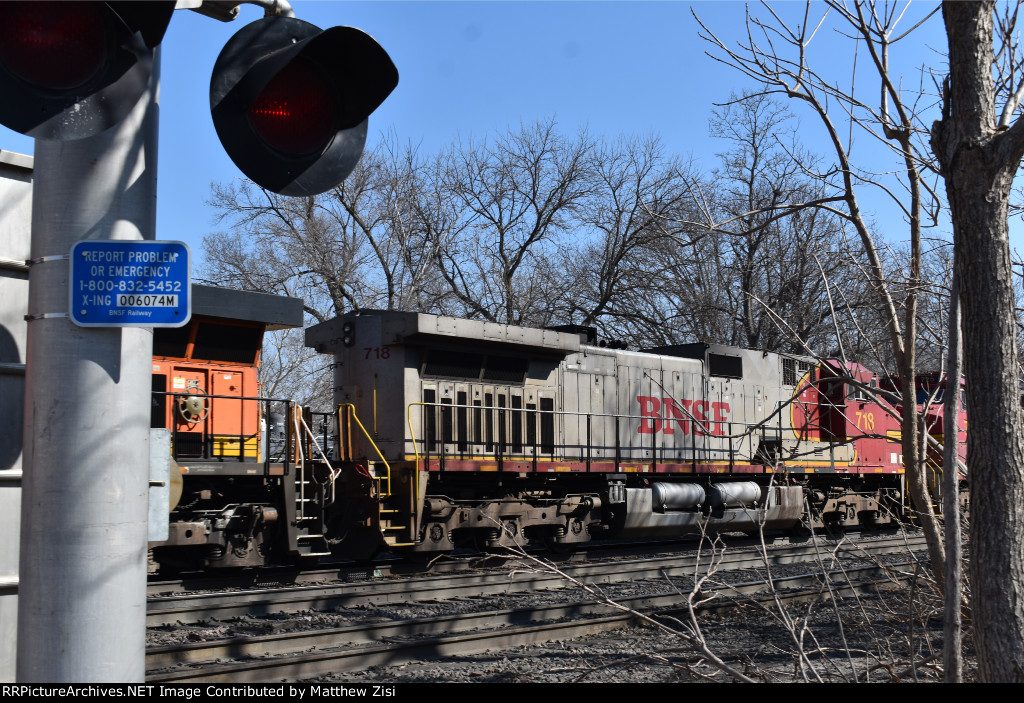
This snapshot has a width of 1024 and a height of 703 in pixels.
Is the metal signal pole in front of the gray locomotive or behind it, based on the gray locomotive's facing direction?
behind

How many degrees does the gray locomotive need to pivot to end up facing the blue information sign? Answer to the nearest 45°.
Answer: approximately 135° to its right

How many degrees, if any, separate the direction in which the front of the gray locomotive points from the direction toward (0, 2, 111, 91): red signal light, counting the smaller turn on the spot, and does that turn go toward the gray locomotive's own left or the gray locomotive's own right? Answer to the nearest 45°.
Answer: approximately 135° to the gray locomotive's own right

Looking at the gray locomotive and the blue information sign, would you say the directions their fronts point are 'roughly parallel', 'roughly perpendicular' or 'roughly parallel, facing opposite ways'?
roughly perpendicular

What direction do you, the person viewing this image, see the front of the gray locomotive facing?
facing away from the viewer and to the right of the viewer

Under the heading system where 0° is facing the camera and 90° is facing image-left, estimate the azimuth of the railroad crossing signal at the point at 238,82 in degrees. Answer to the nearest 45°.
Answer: approximately 315°

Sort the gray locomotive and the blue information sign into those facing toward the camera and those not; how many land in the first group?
1

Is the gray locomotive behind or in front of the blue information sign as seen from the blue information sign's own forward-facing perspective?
behind

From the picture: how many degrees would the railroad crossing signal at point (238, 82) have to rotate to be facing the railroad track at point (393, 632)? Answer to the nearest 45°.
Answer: approximately 135° to its left
